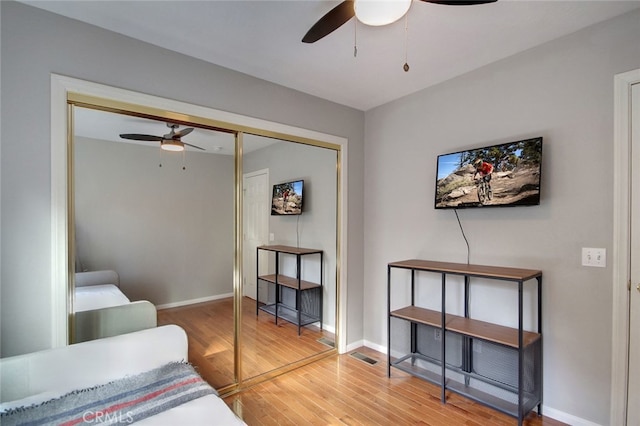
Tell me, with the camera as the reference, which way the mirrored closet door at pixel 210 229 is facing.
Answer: facing the viewer and to the right of the viewer

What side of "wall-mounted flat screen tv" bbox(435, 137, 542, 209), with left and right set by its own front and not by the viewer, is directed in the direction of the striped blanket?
front

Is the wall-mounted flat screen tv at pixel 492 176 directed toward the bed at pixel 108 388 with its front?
yes

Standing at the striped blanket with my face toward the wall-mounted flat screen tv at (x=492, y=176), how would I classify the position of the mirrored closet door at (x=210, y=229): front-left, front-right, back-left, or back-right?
front-left

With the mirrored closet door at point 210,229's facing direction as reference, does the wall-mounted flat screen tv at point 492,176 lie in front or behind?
in front

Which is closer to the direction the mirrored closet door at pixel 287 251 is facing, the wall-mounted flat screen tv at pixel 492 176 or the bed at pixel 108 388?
the wall-mounted flat screen tv

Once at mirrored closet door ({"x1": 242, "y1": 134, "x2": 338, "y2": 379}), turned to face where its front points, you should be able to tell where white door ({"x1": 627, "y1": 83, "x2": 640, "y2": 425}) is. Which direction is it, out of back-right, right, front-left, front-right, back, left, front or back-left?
front

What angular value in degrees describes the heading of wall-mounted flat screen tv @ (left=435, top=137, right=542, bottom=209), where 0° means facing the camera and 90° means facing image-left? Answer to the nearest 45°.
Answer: approximately 45°

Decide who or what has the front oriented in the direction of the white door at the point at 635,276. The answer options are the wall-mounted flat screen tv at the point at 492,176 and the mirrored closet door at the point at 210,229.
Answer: the mirrored closet door

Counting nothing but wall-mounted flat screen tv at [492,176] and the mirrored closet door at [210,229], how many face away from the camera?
0

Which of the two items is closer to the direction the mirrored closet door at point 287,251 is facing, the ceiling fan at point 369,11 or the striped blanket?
the ceiling fan

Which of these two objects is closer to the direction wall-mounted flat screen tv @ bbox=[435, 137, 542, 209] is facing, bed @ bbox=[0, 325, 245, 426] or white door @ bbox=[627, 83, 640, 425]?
the bed

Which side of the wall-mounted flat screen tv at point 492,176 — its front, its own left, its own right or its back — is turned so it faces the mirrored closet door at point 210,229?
front
